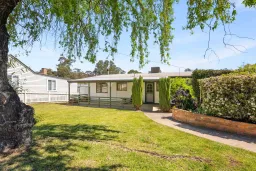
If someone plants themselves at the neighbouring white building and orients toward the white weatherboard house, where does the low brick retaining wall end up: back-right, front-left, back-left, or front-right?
front-right

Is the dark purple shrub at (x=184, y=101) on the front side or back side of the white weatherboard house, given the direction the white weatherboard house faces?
on the front side

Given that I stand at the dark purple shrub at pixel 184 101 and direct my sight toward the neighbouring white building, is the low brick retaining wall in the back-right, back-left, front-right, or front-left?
back-left

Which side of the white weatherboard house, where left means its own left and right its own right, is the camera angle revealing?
front

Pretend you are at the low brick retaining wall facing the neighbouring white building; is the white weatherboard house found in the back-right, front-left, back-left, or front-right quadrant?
front-right

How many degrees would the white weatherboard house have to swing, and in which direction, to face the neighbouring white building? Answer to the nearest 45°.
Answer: approximately 90° to its right

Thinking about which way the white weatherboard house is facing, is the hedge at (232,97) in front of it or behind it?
in front

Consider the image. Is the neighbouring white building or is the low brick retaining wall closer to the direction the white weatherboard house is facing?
the low brick retaining wall

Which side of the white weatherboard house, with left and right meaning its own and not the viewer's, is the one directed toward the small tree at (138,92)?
front

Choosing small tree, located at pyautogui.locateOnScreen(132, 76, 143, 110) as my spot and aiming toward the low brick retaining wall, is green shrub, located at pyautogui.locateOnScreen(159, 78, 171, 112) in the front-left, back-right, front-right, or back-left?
front-left

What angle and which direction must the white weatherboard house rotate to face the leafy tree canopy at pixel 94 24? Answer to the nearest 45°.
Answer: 0° — it already faces it

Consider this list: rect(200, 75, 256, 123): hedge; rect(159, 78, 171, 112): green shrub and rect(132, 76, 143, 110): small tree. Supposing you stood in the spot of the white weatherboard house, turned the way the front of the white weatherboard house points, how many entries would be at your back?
0

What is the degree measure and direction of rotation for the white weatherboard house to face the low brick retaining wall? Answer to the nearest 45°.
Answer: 0° — it already faces it
